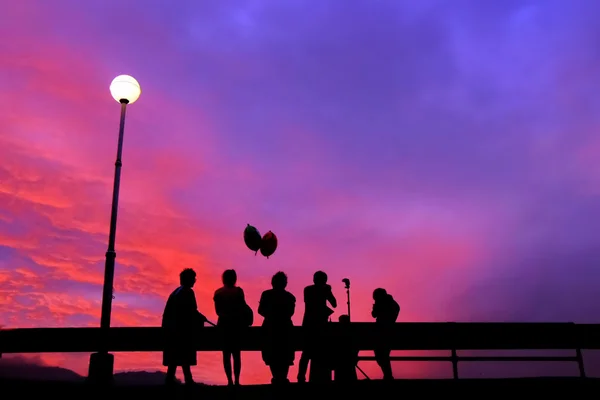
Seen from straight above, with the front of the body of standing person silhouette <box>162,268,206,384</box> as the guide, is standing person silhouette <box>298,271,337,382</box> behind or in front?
in front

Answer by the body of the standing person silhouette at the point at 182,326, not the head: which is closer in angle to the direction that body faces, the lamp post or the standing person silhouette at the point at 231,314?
the standing person silhouette

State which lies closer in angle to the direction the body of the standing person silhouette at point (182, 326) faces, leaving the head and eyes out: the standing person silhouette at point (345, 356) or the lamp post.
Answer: the standing person silhouette

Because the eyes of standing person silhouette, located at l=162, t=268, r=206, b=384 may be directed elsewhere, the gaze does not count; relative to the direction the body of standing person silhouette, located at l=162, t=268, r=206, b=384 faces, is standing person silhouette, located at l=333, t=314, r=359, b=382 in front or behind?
in front

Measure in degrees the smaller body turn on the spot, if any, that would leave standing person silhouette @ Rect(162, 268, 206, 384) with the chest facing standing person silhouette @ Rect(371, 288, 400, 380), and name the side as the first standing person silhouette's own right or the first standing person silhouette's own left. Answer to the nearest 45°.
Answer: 0° — they already face them

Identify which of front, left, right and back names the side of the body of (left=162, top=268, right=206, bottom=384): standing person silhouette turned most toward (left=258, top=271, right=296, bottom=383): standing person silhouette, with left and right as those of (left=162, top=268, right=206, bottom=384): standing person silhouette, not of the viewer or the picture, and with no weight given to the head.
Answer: front

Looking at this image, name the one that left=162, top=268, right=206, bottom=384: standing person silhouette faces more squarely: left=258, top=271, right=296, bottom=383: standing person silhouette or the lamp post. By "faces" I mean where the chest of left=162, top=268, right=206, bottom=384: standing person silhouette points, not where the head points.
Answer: the standing person silhouette

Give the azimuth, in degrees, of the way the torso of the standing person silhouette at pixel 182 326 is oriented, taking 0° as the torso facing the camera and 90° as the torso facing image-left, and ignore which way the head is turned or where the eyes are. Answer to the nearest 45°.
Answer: approximately 270°
